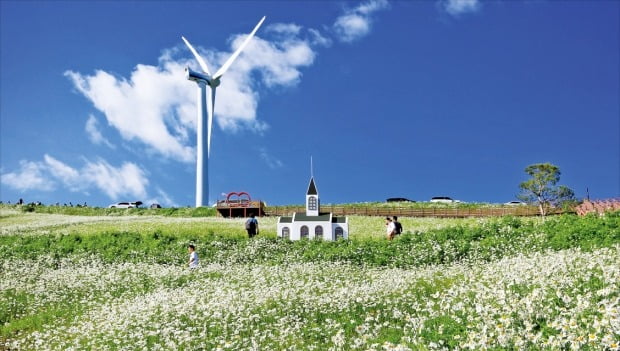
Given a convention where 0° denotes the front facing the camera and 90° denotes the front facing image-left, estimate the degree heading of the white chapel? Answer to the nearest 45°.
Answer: approximately 0°

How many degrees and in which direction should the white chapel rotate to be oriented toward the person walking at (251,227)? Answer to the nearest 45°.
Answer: approximately 45° to its right
